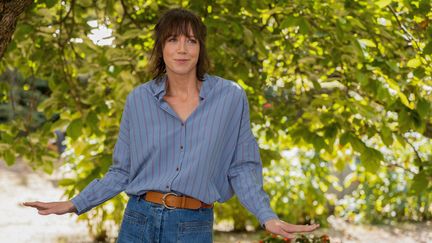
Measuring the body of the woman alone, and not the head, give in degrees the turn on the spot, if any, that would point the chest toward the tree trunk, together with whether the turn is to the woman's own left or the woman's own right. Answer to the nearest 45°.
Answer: approximately 135° to the woman's own right

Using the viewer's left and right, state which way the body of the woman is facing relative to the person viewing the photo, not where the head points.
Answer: facing the viewer
